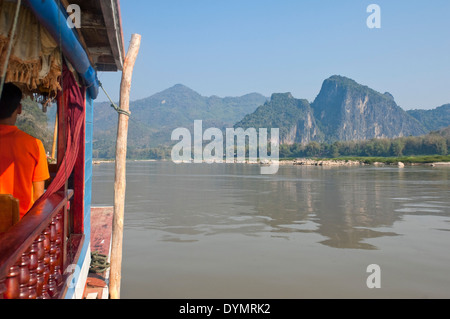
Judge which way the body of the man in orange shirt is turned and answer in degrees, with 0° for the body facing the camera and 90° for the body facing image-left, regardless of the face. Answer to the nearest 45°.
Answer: approximately 180°
